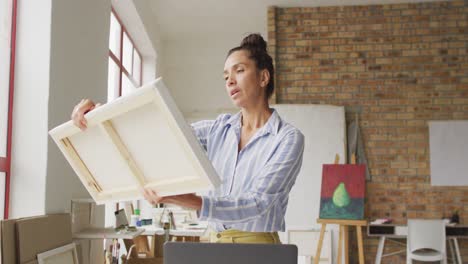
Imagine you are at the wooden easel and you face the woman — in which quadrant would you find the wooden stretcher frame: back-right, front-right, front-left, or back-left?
front-right

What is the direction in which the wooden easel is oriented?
toward the camera

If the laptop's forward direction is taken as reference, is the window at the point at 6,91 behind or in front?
in front

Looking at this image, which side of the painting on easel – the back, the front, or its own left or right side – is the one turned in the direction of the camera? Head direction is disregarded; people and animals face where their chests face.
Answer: front

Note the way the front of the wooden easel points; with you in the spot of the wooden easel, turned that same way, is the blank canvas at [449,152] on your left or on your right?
on your left

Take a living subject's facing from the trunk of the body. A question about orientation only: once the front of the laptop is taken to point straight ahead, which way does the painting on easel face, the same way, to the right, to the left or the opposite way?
the opposite way

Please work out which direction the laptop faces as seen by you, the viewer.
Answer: facing away from the viewer

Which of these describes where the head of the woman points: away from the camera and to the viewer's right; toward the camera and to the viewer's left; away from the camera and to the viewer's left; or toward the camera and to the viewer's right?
toward the camera and to the viewer's left

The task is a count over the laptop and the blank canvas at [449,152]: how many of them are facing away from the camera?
1

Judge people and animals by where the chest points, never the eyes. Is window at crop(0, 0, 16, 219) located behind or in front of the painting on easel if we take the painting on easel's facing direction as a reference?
in front

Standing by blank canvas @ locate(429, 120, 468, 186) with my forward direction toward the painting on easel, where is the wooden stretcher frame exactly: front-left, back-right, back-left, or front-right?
front-left

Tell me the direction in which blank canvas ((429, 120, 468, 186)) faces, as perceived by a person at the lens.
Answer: facing the viewer

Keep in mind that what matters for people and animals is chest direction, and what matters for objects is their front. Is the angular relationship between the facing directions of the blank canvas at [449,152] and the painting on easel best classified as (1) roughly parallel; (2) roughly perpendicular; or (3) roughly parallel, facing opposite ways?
roughly parallel

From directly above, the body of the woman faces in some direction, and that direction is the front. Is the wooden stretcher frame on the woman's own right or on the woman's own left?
on the woman's own right
